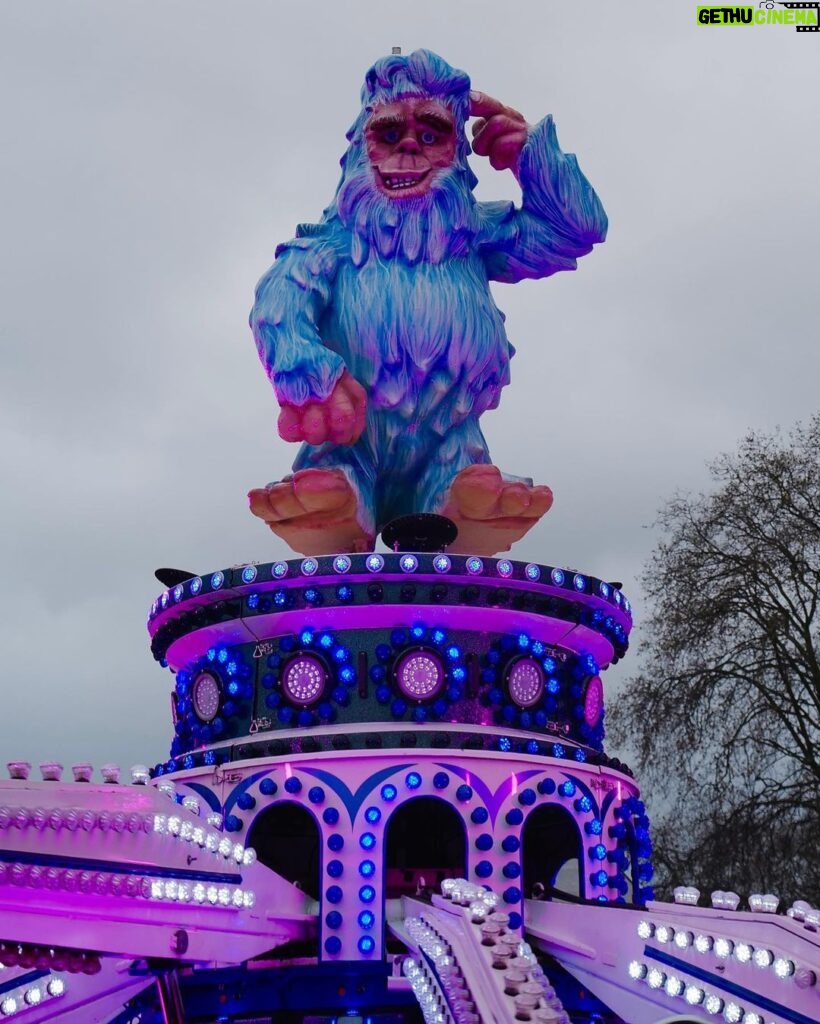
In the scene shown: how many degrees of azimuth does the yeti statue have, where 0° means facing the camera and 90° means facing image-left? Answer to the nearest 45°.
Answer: approximately 0°
